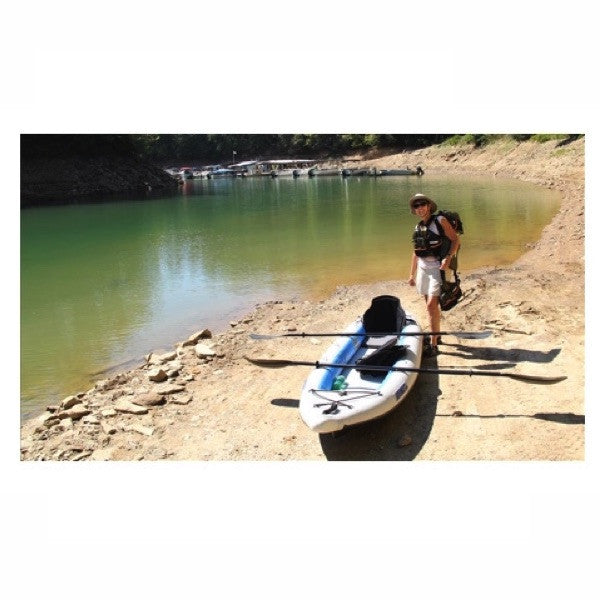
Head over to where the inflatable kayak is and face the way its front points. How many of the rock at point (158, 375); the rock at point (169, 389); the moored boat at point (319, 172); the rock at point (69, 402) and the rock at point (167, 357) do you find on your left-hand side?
0

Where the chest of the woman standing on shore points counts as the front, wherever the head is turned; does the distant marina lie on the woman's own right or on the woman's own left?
on the woman's own right

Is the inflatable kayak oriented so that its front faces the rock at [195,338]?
no

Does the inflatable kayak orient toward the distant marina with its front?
no

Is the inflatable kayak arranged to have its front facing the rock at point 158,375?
no

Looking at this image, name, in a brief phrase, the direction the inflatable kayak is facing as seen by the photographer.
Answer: facing the viewer and to the left of the viewer

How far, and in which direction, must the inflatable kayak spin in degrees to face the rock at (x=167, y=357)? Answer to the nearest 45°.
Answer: approximately 90° to its right

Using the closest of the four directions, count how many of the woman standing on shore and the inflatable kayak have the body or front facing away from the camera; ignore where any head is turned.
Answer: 0

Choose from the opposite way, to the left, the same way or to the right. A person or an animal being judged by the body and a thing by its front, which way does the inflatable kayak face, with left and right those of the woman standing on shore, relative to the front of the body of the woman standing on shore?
the same way

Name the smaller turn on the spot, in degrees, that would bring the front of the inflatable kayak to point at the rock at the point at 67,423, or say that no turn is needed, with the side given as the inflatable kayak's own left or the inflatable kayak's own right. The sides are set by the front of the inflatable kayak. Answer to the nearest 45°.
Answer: approximately 45° to the inflatable kayak's own right
